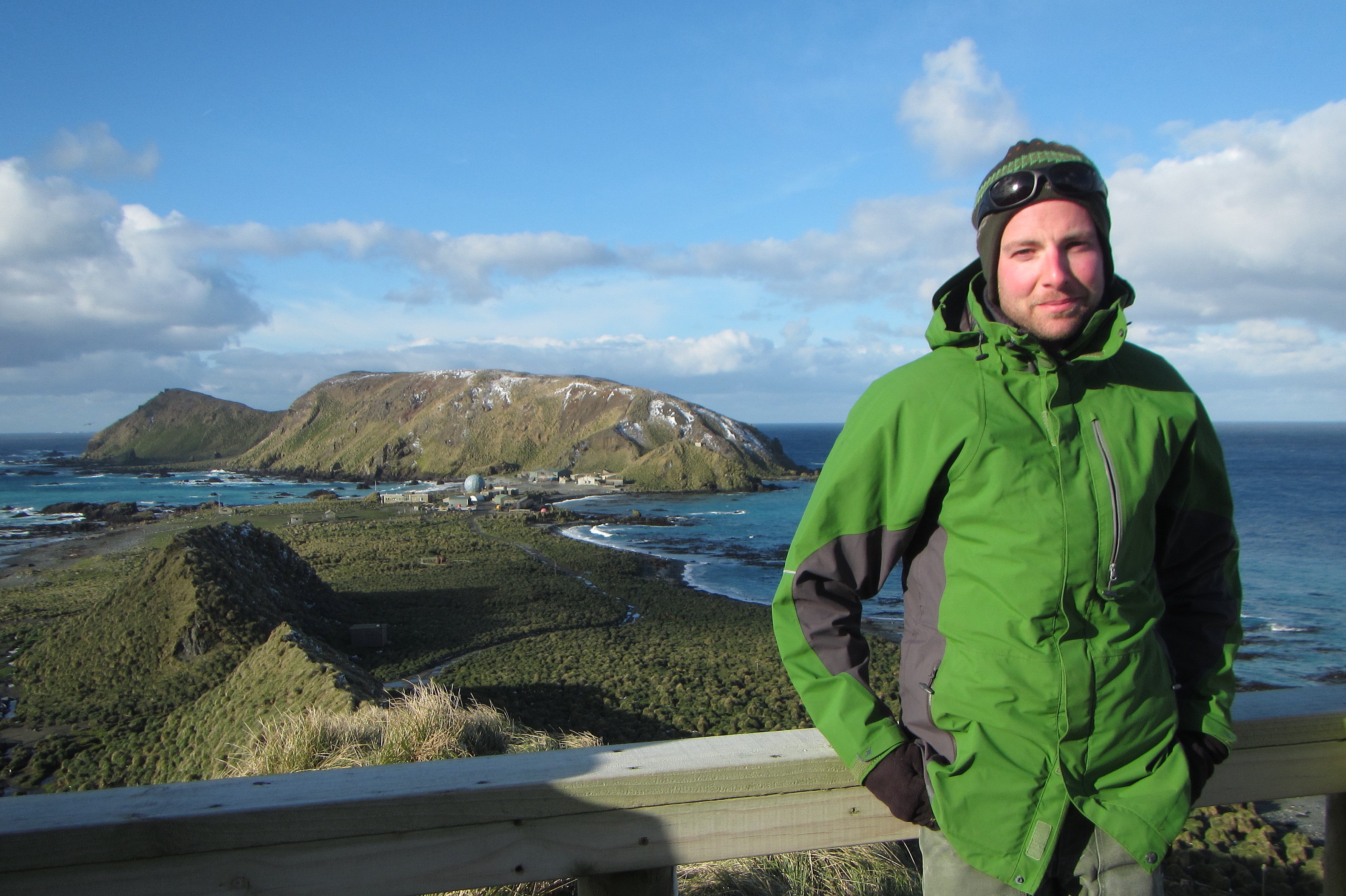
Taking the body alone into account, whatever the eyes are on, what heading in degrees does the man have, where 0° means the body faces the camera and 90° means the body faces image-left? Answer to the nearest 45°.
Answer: approximately 0°

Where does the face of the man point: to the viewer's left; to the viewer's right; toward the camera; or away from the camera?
toward the camera
